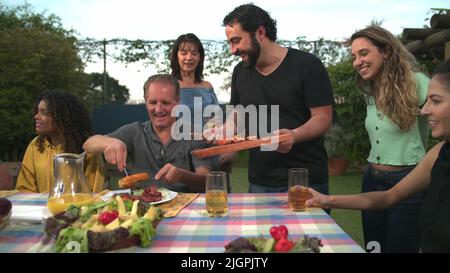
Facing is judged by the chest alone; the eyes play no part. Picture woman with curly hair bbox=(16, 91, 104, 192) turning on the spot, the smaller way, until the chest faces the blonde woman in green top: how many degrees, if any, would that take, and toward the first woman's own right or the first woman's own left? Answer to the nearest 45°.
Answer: approximately 90° to the first woman's own left

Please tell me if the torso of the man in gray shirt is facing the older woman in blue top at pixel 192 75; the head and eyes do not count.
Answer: no

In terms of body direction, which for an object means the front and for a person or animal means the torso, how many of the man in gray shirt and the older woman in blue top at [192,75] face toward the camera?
2

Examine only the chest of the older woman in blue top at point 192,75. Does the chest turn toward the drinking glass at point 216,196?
yes

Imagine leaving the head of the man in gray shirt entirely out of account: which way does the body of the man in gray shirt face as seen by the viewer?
toward the camera

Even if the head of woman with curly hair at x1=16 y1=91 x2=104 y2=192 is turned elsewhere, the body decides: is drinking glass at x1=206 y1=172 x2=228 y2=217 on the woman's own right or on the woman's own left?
on the woman's own left

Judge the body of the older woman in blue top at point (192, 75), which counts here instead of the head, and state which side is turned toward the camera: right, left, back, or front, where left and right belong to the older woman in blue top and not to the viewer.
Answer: front

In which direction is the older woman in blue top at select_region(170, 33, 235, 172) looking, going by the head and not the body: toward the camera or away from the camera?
toward the camera

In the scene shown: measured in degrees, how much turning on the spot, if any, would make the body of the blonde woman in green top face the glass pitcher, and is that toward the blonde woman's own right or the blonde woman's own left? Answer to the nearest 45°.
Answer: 0° — they already face it

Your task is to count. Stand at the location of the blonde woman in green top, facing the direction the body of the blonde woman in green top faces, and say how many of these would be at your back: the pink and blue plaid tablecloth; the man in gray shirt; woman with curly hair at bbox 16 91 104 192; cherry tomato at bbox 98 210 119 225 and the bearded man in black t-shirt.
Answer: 0

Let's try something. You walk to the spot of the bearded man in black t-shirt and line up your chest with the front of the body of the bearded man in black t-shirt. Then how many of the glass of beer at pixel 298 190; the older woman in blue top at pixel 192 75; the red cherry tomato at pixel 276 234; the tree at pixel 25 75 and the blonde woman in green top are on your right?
2

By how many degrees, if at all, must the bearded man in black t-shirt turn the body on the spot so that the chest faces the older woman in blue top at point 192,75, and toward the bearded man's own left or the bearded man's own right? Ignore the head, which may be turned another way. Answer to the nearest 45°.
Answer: approximately 90° to the bearded man's own right

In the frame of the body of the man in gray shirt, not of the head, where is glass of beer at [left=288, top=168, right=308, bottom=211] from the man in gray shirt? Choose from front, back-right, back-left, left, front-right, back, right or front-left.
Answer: front-left

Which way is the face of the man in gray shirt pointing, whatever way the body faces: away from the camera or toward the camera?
toward the camera

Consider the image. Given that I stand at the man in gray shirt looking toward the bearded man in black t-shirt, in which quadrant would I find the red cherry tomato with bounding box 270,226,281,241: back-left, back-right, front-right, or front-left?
front-right

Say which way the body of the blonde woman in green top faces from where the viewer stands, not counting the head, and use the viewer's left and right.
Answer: facing the viewer and to the left of the viewer

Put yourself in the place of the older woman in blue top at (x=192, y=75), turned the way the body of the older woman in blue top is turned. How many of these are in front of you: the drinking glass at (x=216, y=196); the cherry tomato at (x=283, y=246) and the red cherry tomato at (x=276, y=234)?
3

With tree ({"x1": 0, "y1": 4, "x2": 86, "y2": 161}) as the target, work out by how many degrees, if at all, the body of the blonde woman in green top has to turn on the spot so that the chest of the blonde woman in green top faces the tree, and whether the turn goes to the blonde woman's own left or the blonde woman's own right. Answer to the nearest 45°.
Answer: approximately 90° to the blonde woman's own right

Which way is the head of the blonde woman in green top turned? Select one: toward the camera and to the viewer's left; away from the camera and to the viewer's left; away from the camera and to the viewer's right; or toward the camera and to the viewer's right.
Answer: toward the camera and to the viewer's left

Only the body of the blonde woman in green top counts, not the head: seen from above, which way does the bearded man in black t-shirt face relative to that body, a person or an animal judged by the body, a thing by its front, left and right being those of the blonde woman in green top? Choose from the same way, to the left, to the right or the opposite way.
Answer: the same way
